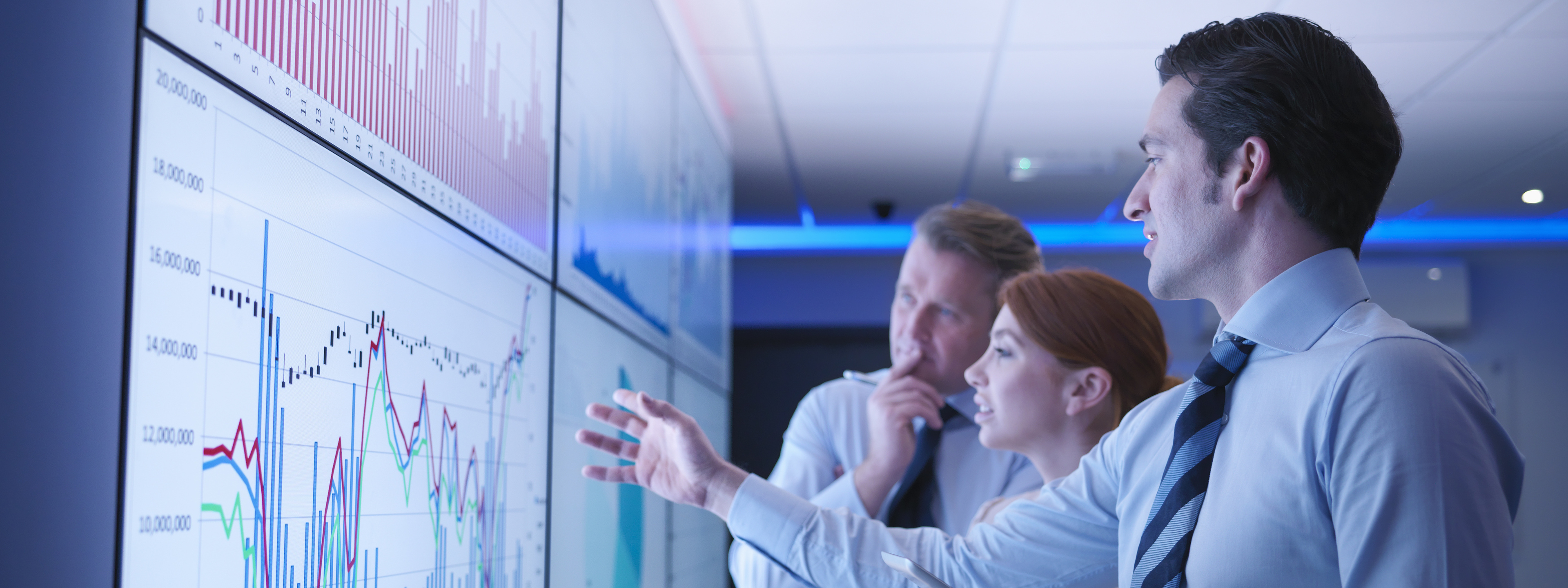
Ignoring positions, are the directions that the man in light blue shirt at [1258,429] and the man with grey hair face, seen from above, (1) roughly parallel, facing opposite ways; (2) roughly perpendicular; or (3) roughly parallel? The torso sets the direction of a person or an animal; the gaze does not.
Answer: roughly parallel

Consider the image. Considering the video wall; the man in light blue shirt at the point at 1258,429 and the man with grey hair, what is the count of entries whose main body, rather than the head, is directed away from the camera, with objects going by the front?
0

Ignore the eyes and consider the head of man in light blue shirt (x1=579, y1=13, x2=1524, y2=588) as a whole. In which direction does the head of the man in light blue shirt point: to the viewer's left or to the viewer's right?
to the viewer's left

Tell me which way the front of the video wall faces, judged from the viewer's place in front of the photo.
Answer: facing the viewer and to the right of the viewer

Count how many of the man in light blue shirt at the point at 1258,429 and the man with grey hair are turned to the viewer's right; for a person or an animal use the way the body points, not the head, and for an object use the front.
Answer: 0

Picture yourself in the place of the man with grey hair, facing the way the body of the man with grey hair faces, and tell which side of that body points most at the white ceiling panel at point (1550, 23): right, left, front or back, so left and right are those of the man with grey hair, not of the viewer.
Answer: back

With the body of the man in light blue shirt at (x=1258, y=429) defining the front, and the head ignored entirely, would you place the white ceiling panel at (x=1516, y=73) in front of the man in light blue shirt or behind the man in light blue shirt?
behind

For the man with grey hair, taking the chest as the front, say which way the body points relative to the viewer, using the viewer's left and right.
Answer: facing the viewer and to the left of the viewer

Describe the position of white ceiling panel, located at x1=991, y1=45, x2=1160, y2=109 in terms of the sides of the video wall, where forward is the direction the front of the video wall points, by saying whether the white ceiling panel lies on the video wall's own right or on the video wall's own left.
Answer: on the video wall's own left
